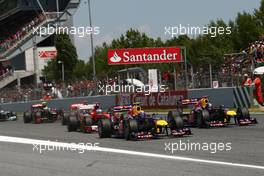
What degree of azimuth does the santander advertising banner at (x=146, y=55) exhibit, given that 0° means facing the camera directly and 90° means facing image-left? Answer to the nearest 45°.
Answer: approximately 0°

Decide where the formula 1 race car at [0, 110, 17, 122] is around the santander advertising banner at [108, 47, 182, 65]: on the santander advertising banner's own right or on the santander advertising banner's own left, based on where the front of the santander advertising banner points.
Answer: on the santander advertising banner's own right

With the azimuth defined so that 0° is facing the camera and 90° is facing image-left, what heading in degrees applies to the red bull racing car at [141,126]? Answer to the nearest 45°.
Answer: approximately 315°

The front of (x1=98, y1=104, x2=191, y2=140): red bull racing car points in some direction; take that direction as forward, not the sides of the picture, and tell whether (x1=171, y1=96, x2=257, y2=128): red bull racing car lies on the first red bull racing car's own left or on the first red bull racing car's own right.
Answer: on the first red bull racing car's own left

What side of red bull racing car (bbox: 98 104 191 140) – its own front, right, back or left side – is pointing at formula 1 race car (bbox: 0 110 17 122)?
back

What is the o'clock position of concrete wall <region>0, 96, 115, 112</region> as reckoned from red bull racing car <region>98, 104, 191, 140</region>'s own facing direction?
The concrete wall is roughly at 7 o'clock from the red bull racing car.

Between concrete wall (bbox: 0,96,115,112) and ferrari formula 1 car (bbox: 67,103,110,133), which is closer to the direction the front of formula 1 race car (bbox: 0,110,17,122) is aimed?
the ferrari formula 1 car
